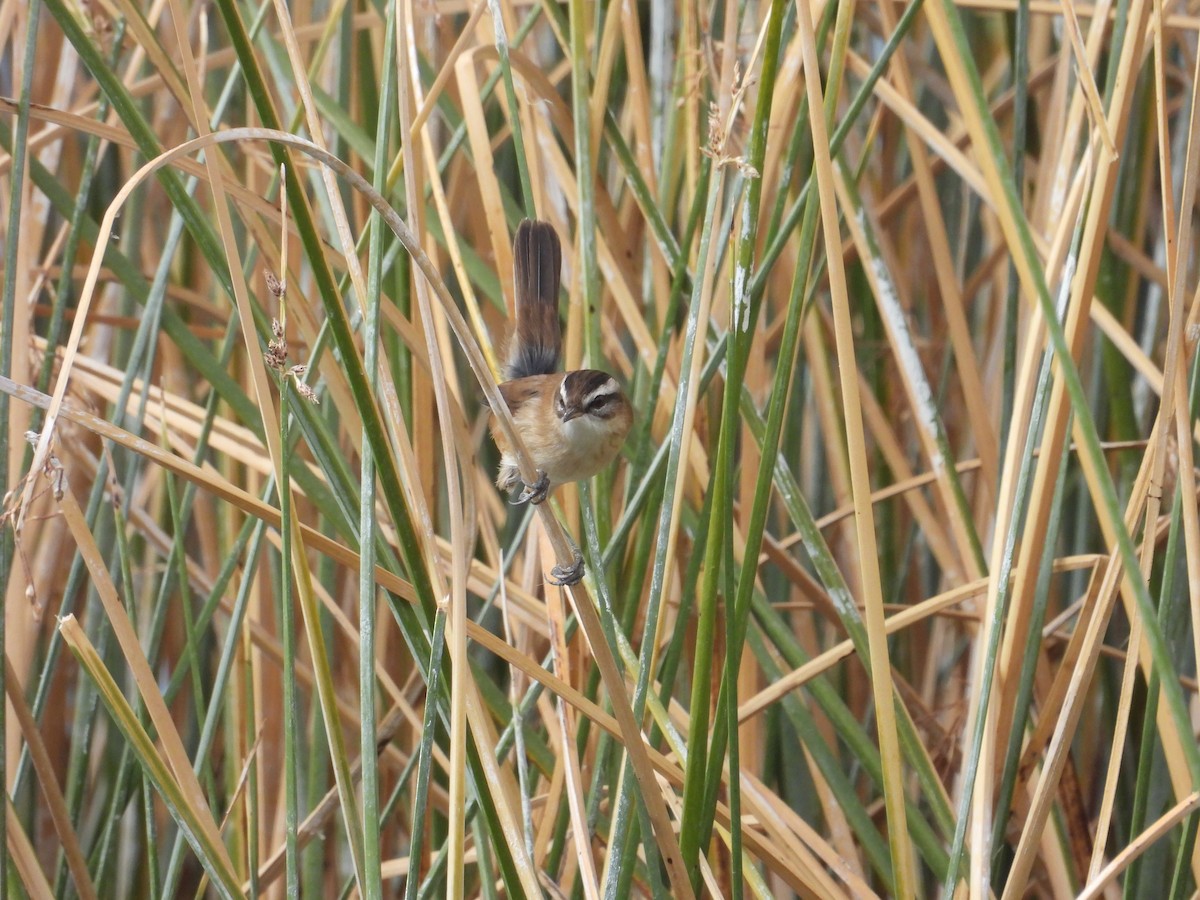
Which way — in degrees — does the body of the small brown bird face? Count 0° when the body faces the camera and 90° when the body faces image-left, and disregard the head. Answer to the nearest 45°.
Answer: approximately 315°

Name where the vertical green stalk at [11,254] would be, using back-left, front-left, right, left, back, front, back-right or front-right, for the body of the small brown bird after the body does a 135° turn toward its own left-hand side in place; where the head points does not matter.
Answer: back-left

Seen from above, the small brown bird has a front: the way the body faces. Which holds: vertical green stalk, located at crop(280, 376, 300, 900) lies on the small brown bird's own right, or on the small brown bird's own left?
on the small brown bird's own right
